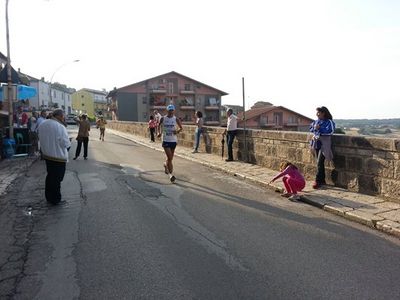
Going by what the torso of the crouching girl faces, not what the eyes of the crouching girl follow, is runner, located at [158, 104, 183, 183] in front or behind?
in front

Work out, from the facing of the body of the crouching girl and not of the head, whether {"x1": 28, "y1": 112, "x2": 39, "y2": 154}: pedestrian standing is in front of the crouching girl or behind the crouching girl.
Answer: in front

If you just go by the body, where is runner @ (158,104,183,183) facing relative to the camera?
toward the camera

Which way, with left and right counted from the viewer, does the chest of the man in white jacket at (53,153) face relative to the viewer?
facing away from the viewer and to the right of the viewer

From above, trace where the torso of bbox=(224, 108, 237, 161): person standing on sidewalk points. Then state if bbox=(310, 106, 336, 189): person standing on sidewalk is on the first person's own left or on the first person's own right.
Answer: on the first person's own left

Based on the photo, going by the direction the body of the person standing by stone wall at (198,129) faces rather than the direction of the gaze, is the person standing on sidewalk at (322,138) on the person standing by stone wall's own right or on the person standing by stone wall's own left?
on the person standing by stone wall's own left

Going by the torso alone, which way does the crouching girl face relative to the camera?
to the viewer's left

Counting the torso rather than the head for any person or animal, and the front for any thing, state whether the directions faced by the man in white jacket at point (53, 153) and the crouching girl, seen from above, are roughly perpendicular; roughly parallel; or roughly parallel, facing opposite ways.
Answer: roughly perpendicular

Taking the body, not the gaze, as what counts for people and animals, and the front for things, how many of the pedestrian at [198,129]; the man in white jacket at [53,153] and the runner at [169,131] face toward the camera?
1

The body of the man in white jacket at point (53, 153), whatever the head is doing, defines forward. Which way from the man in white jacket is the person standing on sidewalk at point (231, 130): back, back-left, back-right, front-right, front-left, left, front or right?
front

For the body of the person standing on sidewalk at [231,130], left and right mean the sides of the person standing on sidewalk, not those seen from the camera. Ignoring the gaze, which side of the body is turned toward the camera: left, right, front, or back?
left

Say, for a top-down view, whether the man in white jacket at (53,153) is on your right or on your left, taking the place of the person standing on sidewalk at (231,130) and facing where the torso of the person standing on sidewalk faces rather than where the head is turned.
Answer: on your left

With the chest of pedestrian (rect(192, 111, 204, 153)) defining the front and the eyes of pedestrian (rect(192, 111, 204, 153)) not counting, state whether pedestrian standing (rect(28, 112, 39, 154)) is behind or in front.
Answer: in front

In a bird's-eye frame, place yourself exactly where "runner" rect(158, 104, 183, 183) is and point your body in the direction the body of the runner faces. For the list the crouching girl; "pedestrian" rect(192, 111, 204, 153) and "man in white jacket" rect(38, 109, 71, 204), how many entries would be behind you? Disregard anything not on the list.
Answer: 1

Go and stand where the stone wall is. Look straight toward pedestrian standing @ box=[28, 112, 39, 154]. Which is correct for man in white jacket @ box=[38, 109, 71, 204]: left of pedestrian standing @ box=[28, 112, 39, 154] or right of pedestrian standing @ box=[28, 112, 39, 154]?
left

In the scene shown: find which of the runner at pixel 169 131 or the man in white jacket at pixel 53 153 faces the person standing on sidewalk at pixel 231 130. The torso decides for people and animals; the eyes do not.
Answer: the man in white jacket
